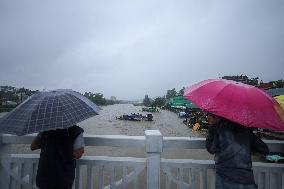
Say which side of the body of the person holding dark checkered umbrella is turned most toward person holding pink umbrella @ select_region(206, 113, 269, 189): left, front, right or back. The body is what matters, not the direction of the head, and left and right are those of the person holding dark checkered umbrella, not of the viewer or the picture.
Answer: right

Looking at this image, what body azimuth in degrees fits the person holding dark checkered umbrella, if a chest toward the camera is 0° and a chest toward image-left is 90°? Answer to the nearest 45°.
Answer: approximately 180°

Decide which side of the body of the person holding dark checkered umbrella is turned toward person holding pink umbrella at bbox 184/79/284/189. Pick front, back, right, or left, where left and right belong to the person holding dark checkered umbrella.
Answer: right
